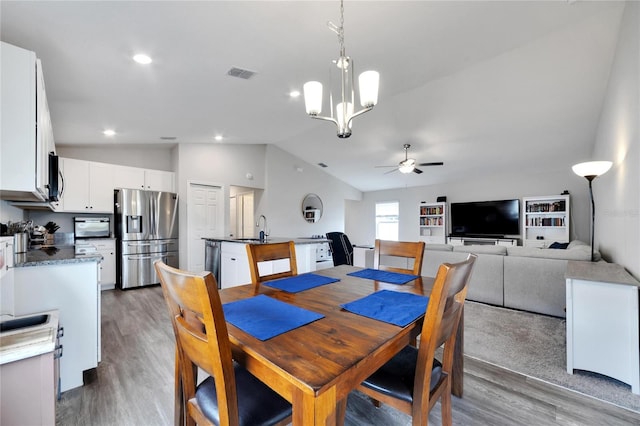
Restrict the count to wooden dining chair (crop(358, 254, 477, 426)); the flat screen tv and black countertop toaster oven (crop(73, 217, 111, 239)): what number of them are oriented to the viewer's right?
0

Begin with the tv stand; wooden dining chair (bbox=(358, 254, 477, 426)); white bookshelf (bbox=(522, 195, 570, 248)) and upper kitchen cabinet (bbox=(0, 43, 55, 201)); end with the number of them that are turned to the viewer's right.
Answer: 1

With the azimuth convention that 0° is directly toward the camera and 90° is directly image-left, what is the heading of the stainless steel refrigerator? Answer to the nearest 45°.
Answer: approximately 0°

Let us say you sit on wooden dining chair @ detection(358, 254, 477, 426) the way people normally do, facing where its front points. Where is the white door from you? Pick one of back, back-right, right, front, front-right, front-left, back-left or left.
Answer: front

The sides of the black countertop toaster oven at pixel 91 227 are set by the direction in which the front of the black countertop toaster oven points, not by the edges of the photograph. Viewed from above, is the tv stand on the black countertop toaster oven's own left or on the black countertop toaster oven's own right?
on the black countertop toaster oven's own left

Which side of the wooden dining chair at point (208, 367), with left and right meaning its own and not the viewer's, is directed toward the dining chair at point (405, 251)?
front

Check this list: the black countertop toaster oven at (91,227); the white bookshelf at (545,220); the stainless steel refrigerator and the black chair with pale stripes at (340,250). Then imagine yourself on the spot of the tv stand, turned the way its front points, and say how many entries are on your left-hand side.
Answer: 1

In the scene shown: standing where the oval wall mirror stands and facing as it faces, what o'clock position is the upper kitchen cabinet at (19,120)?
The upper kitchen cabinet is roughly at 2 o'clock from the oval wall mirror.

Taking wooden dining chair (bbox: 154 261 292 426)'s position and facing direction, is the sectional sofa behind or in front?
in front

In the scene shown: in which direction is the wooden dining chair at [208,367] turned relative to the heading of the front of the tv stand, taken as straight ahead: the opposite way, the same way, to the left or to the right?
the opposite way

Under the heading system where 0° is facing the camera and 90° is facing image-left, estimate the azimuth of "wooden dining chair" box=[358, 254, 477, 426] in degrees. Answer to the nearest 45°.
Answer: approximately 135°

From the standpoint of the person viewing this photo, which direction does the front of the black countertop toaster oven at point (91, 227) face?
facing the viewer

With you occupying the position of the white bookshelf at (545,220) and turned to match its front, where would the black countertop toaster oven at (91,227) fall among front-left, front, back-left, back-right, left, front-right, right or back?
front-right

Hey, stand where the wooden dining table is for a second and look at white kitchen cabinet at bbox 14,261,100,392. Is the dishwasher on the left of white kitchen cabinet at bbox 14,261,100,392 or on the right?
right

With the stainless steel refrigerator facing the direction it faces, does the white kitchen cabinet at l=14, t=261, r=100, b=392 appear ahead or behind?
ahead

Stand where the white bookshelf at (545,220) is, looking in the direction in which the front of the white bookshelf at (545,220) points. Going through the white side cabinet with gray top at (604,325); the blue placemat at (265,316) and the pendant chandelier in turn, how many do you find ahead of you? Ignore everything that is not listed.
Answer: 3

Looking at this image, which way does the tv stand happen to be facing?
toward the camera

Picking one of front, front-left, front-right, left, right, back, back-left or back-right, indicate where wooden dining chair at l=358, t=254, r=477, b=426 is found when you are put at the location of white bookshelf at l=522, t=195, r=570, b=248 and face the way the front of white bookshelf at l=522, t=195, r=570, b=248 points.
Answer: front

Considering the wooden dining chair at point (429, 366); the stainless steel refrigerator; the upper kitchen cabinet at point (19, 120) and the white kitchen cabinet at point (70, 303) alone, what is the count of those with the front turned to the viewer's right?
2

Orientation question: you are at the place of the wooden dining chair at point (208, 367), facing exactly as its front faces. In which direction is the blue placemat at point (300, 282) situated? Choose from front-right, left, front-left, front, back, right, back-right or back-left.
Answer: front

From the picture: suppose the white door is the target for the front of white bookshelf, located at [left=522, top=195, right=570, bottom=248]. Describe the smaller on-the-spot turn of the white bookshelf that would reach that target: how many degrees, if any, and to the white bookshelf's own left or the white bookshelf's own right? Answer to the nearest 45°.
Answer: approximately 45° to the white bookshelf's own right
